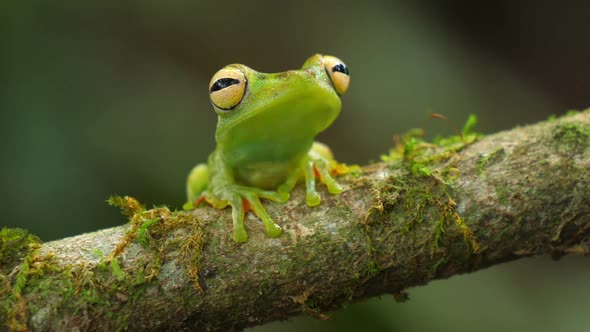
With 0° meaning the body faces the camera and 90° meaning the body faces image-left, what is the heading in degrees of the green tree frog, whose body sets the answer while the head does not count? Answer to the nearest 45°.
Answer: approximately 315°
